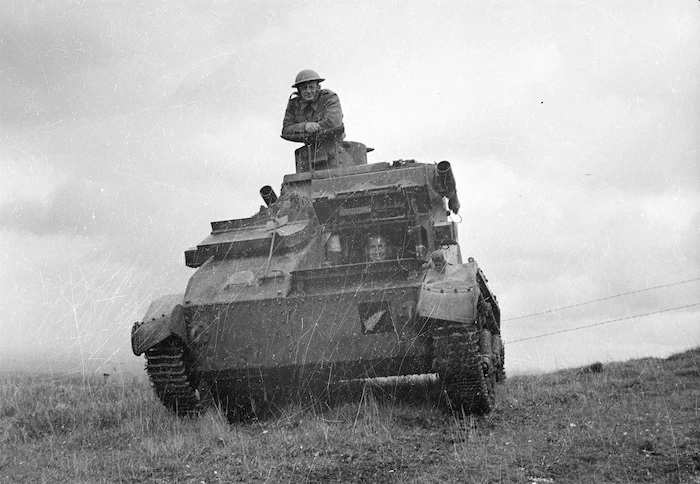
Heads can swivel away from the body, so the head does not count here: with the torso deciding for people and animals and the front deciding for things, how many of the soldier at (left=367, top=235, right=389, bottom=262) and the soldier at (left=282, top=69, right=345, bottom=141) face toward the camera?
2

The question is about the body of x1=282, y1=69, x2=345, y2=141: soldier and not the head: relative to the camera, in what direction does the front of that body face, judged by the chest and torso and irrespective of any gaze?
toward the camera

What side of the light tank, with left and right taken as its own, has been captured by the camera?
front

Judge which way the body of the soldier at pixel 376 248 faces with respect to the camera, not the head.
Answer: toward the camera

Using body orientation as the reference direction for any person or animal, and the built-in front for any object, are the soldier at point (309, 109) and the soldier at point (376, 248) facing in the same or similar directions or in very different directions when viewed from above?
same or similar directions

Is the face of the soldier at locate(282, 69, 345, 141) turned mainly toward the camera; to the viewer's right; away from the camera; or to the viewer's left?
toward the camera
